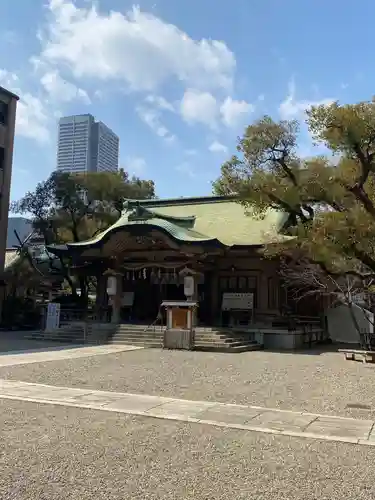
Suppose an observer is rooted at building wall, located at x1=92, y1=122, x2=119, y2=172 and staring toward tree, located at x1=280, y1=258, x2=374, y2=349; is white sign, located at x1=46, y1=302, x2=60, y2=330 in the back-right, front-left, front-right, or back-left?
front-right

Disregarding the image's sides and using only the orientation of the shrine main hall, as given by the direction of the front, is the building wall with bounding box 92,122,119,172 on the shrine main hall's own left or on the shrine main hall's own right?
on the shrine main hall's own right

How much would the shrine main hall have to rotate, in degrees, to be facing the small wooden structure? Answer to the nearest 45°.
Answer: approximately 45° to its left

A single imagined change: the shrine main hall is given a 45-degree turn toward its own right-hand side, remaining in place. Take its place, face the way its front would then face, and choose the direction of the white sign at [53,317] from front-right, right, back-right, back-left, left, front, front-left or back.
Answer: front

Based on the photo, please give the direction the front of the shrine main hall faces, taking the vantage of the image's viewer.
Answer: facing the viewer and to the left of the viewer

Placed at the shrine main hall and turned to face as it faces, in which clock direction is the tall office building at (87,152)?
The tall office building is roughly at 4 o'clock from the shrine main hall.

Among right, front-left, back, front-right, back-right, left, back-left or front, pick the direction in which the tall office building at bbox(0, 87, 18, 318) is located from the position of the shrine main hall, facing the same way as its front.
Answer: right

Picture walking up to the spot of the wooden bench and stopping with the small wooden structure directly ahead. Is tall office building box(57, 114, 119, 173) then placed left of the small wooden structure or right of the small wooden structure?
right

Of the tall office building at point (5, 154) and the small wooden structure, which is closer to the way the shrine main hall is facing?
the small wooden structure

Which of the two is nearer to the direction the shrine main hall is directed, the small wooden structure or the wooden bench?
the small wooden structure

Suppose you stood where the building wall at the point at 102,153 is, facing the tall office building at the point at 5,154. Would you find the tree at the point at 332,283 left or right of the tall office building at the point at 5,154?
left

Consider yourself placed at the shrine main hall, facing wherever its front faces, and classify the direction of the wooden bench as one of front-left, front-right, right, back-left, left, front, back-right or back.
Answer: left

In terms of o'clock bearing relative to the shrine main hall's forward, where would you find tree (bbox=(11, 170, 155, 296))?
The tree is roughly at 3 o'clock from the shrine main hall.
